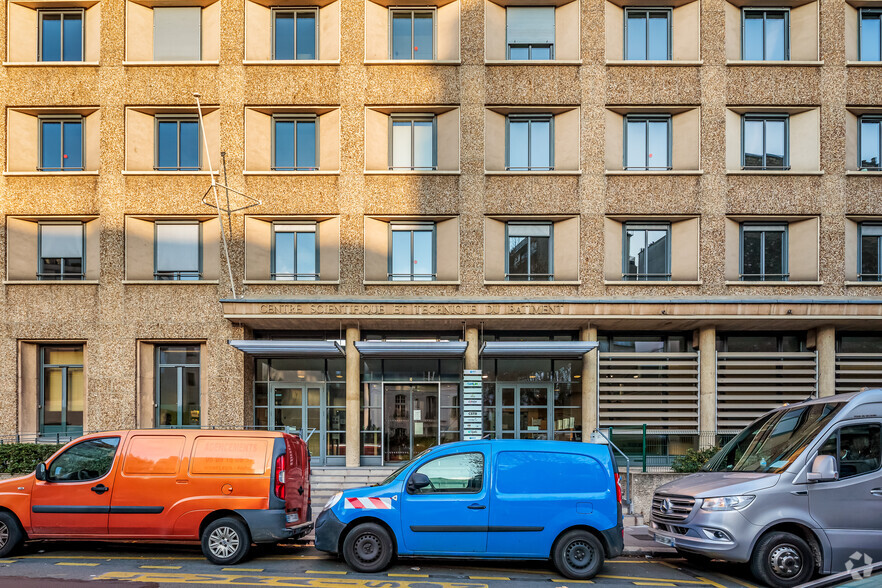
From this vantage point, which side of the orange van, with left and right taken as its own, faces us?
left

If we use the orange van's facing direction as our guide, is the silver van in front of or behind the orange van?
behind

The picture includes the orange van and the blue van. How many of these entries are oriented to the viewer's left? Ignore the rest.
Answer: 2

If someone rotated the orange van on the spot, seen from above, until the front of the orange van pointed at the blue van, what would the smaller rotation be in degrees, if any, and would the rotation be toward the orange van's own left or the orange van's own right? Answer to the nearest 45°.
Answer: approximately 135° to the orange van's own left

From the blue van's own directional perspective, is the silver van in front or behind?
behind

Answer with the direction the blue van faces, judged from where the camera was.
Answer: facing to the left of the viewer

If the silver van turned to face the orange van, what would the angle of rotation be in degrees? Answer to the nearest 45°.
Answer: approximately 45° to its right

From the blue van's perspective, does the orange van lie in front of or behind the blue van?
in front
